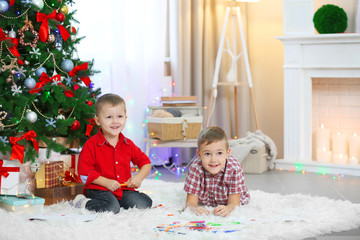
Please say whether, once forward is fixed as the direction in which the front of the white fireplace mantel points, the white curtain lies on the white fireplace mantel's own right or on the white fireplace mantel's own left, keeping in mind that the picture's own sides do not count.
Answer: on the white fireplace mantel's own right

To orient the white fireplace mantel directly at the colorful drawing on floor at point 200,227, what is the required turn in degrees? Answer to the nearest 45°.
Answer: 0° — it already faces it

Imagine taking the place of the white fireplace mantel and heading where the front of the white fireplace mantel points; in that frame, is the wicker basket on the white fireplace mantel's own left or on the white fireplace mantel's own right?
on the white fireplace mantel's own right

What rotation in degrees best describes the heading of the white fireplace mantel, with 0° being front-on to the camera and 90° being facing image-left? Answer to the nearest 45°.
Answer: approximately 0°

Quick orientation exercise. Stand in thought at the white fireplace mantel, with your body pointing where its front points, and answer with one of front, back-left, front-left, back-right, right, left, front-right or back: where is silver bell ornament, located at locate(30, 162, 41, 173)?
front-right

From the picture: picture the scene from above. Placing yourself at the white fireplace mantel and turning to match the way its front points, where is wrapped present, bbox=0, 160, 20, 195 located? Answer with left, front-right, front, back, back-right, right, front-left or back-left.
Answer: front-right
